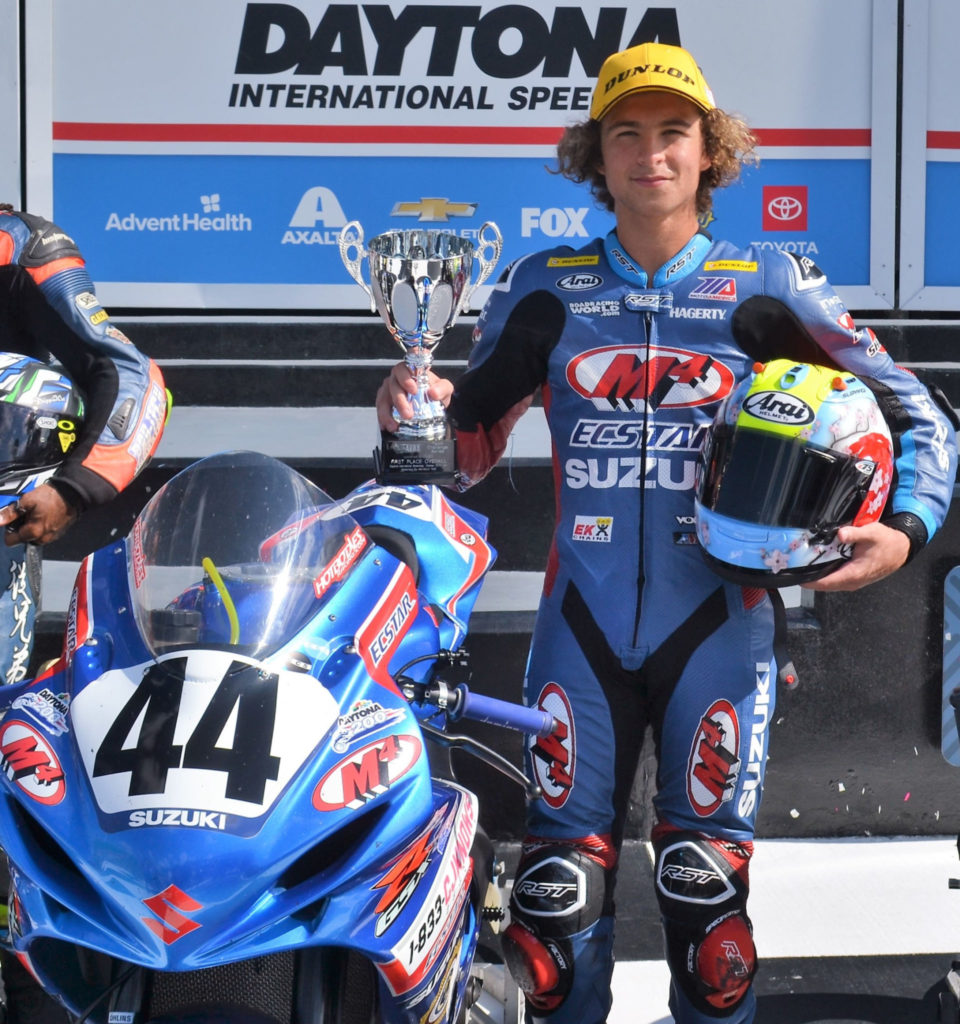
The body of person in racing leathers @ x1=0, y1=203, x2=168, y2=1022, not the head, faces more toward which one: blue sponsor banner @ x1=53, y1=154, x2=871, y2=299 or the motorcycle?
the motorcycle

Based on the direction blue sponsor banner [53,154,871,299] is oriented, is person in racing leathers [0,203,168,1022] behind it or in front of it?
in front

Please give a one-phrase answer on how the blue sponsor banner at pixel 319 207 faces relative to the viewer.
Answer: facing the viewer

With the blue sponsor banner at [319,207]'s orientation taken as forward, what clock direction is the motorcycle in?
The motorcycle is roughly at 12 o'clock from the blue sponsor banner.

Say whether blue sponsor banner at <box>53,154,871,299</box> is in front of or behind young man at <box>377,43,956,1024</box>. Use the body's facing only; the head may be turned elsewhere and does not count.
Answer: behind

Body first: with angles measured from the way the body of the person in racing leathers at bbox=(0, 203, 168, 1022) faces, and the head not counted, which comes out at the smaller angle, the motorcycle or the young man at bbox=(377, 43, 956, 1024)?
the motorcycle

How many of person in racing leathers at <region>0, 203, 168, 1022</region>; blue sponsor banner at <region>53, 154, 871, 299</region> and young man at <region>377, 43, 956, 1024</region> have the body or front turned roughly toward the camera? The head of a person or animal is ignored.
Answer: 3

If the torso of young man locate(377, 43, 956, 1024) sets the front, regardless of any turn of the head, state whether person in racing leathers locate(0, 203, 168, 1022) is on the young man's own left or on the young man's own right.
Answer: on the young man's own right

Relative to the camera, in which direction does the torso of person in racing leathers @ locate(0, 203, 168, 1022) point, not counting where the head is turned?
toward the camera

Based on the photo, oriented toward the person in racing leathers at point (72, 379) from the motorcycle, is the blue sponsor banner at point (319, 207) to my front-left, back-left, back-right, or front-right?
front-right

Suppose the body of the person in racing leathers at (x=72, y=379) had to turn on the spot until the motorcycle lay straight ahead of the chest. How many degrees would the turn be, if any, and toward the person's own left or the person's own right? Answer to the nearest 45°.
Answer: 0° — they already face it

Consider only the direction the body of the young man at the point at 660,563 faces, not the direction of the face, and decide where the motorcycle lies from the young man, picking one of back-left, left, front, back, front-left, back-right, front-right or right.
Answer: front-right

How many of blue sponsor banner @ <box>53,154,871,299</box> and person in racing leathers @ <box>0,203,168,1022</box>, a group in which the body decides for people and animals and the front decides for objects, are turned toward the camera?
2
